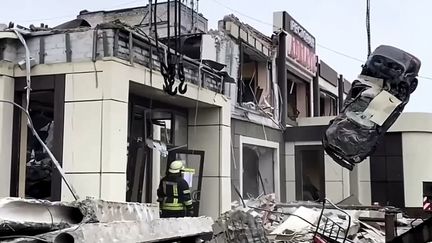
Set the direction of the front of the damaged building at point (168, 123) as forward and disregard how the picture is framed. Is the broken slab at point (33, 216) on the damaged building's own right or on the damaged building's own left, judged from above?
on the damaged building's own right

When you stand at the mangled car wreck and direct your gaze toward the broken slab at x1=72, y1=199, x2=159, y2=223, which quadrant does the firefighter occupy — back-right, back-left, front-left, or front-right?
front-right

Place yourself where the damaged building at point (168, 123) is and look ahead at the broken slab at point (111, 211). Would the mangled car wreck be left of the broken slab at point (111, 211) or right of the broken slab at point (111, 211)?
left

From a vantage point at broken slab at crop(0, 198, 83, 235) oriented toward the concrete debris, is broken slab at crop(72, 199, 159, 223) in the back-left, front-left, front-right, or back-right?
front-left

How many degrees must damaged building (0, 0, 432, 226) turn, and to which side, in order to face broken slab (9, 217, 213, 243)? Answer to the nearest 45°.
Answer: approximately 45° to its right

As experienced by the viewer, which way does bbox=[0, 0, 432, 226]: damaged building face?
facing the viewer and to the right of the viewer

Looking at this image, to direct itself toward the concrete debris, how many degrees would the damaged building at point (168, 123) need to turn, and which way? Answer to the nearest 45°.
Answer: approximately 45° to its right
